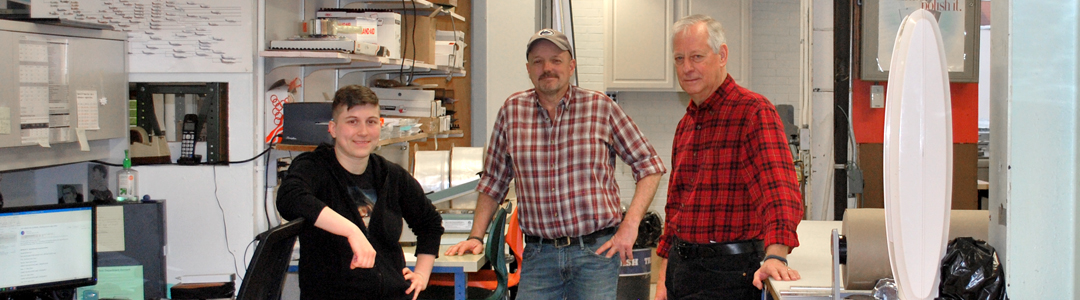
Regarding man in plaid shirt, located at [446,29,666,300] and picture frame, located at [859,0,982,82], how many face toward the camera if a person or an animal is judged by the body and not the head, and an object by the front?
2

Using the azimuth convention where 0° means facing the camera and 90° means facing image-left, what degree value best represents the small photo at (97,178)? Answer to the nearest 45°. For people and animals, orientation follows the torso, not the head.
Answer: approximately 0°

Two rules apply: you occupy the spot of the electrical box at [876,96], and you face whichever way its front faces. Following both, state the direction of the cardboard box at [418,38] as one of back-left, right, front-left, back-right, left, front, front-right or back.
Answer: front-right

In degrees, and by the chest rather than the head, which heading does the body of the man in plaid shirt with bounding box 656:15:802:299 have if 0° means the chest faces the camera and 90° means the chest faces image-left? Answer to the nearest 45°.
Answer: approximately 45°

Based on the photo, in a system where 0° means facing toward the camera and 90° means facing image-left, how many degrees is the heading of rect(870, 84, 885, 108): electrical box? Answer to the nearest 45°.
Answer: approximately 0°
